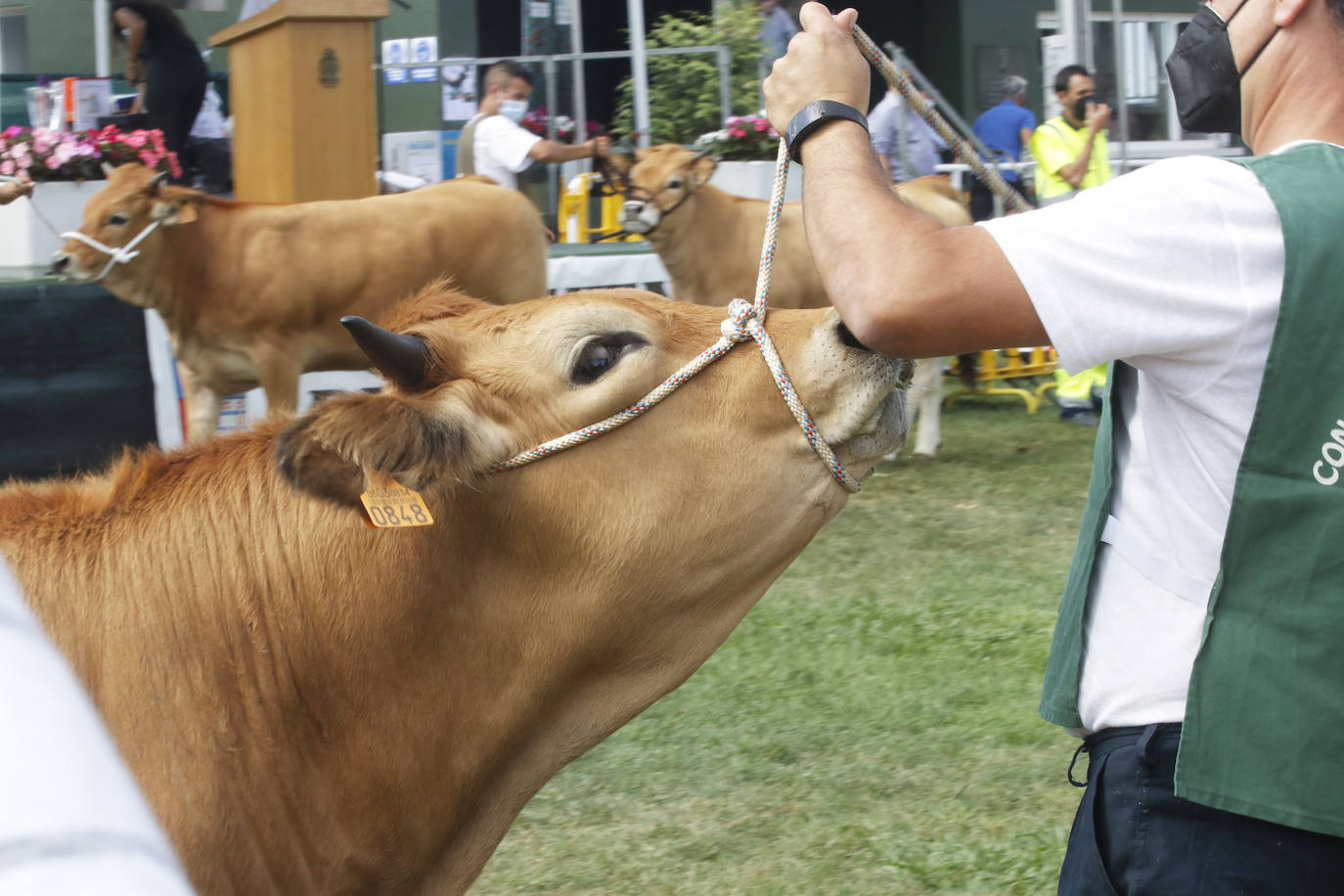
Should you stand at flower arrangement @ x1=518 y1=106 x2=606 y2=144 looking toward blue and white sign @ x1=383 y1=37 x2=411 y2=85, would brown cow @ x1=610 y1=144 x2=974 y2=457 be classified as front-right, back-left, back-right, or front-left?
back-left

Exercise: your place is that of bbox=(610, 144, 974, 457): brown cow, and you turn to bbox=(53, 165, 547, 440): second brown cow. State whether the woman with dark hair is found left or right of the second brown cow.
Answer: right

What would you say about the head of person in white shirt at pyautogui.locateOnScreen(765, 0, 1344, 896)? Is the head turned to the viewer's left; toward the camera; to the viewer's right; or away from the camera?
to the viewer's left

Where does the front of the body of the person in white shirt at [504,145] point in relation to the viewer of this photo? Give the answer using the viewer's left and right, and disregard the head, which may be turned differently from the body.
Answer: facing to the right of the viewer

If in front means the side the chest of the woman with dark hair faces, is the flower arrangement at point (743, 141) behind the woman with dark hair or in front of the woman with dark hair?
behind

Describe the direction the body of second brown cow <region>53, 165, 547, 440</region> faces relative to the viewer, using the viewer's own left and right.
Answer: facing to the left of the viewer

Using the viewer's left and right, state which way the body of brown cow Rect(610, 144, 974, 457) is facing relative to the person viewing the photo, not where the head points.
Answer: facing to the left of the viewer

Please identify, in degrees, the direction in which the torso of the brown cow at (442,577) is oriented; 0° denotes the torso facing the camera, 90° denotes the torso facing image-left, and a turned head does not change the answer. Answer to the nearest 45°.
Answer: approximately 270°

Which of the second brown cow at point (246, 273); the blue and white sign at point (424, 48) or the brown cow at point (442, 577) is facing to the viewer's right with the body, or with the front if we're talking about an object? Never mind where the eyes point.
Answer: the brown cow

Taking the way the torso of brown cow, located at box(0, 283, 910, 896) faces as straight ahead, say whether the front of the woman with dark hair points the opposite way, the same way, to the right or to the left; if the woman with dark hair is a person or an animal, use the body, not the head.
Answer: the opposite way

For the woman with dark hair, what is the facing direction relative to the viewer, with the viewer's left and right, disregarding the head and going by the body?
facing to the left of the viewer
